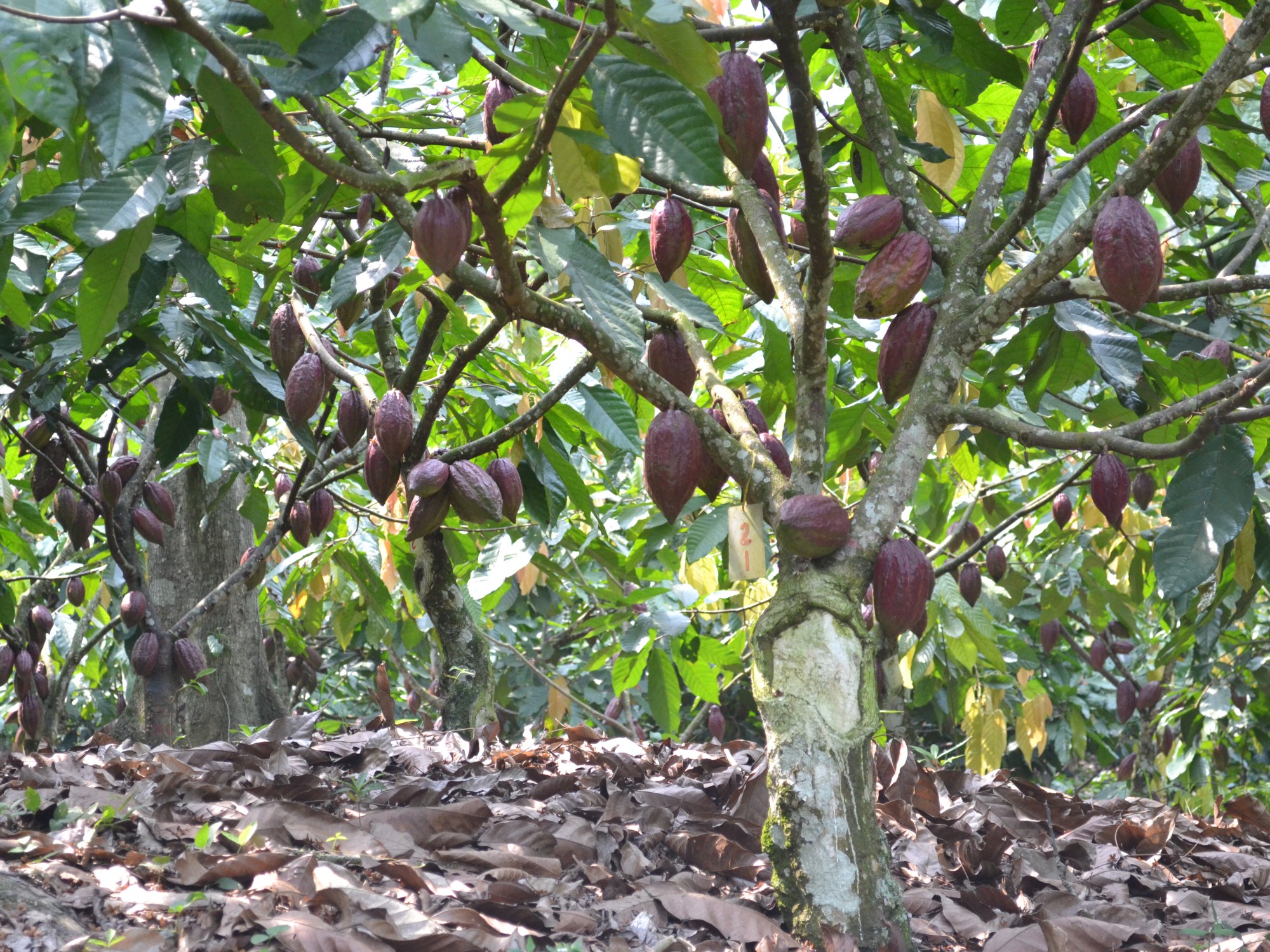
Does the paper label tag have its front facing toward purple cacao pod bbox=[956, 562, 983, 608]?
no

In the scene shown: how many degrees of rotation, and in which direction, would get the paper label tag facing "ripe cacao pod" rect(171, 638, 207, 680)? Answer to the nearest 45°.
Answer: approximately 135° to its right

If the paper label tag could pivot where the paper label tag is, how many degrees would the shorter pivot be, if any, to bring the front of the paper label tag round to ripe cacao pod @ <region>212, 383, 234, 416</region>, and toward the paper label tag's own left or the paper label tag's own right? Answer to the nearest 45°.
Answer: approximately 135° to the paper label tag's own right

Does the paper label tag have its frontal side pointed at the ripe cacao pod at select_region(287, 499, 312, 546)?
no

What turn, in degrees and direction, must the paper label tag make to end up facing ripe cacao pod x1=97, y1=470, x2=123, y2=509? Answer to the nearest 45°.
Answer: approximately 135° to its right

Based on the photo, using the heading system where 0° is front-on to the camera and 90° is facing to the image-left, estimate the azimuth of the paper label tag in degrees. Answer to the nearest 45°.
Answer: approximately 0°

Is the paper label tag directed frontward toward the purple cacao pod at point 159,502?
no

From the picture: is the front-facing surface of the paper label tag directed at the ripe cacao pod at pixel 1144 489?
no
